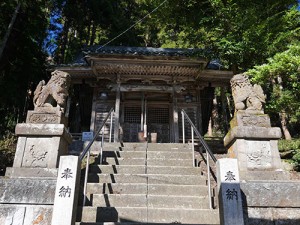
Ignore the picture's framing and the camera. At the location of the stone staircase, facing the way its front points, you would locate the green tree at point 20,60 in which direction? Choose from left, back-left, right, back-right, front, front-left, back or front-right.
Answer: back-right

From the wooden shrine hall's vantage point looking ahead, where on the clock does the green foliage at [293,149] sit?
The green foliage is roughly at 9 o'clock from the wooden shrine hall.

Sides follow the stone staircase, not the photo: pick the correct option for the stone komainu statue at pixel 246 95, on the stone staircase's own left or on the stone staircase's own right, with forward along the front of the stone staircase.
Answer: on the stone staircase's own left

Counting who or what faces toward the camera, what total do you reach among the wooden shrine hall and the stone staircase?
2

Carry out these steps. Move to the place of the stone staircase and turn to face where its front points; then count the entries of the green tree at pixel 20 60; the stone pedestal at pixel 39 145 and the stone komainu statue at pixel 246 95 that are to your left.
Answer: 1

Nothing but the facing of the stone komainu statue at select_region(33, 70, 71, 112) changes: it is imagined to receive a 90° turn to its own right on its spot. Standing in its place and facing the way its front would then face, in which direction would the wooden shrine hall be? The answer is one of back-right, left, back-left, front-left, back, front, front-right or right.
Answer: back

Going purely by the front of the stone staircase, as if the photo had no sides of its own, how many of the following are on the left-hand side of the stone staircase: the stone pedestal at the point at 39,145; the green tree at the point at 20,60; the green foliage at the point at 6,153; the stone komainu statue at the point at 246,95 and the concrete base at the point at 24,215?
1

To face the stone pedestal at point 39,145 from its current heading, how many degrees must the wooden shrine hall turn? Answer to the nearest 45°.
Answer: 0° — it already faces it

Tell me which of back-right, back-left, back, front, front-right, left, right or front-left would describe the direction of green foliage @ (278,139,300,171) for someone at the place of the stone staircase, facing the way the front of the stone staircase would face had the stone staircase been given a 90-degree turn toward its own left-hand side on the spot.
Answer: front-left

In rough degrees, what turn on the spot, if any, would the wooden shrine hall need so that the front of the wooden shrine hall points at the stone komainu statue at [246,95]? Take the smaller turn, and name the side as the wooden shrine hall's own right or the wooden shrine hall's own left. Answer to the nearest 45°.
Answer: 0° — it already faces it

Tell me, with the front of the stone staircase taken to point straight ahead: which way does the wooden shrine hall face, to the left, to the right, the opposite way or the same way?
the same way

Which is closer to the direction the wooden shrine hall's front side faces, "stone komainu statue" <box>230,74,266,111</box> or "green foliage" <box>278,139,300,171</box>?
the stone komainu statue

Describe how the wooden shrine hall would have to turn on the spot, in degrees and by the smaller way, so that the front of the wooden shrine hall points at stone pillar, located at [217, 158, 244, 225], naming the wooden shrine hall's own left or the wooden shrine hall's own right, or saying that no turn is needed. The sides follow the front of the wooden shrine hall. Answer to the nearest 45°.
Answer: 0° — it already faces it

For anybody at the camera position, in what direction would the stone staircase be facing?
facing the viewer

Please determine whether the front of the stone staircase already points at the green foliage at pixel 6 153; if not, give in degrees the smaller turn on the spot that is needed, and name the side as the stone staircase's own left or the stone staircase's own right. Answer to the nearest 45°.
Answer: approximately 135° to the stone staircase's own right
